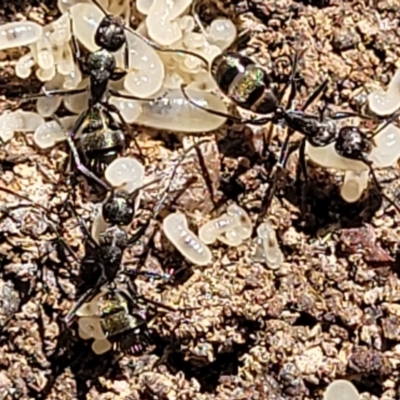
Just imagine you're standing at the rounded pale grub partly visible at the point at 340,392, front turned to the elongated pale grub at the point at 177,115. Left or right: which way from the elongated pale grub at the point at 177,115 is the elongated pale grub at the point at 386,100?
right

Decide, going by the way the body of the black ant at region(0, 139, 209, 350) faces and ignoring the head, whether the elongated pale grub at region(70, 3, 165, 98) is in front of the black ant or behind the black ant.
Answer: in front

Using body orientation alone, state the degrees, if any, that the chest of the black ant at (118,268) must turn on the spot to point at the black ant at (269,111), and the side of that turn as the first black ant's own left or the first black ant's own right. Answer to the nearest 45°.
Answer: approximately 45° to the first black ant's own right

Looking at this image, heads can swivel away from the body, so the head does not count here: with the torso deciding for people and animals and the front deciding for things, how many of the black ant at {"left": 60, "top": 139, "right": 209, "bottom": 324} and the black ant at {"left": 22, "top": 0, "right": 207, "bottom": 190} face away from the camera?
2

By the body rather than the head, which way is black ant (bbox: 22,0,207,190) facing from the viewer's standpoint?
away from the camera

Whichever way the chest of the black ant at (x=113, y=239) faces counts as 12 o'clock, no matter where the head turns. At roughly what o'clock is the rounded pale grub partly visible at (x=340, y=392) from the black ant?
The rounded pale grub partly visible is roughly at 4 o'clock from the black ant.

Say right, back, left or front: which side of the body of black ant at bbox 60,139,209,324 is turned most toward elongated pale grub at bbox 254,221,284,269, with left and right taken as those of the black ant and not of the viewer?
right

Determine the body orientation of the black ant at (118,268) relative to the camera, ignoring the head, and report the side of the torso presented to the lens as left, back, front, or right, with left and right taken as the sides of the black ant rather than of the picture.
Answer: back

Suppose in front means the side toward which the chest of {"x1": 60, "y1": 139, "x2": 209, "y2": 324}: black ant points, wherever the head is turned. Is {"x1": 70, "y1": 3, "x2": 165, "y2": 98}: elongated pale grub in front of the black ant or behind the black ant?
in front

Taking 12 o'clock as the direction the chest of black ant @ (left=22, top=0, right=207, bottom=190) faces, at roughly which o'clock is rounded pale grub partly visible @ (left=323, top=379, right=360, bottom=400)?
The rounded pale grub partly visible is roughly at 5 o'clock from the black ant.
